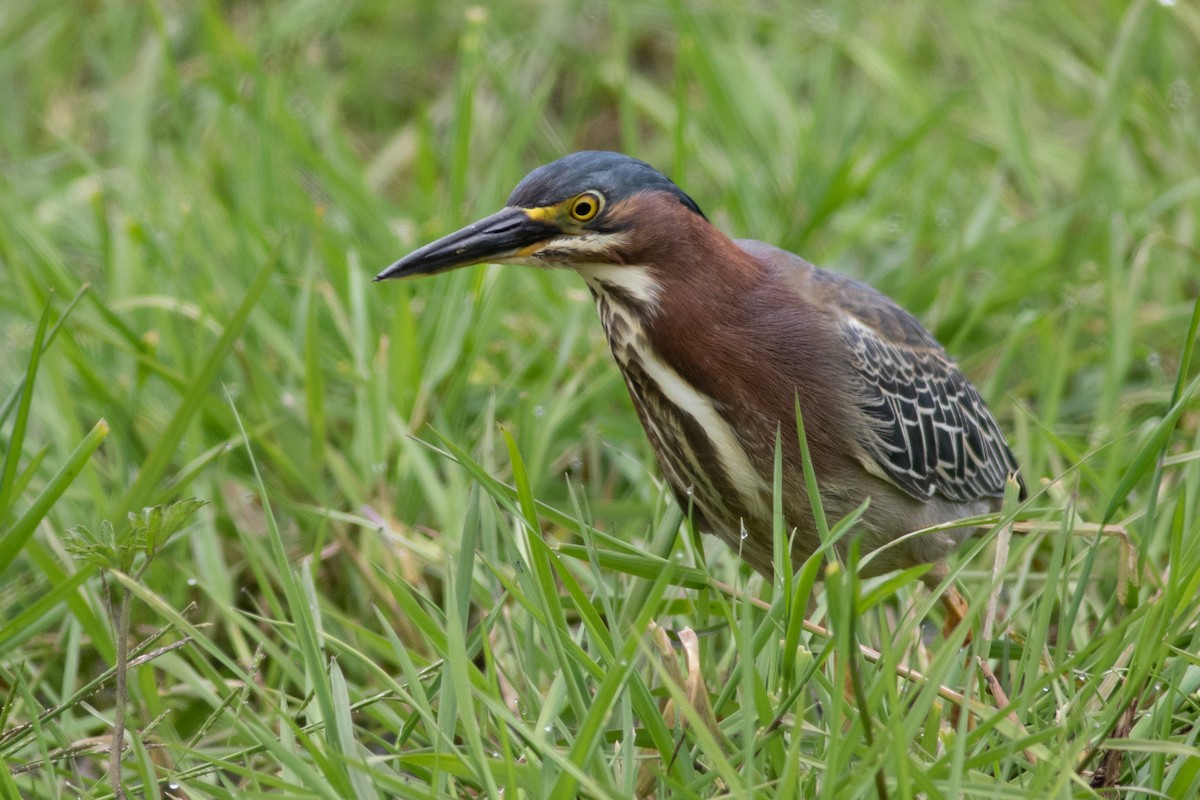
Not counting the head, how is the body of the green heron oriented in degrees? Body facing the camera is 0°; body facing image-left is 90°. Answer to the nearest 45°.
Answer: approximately 45°
